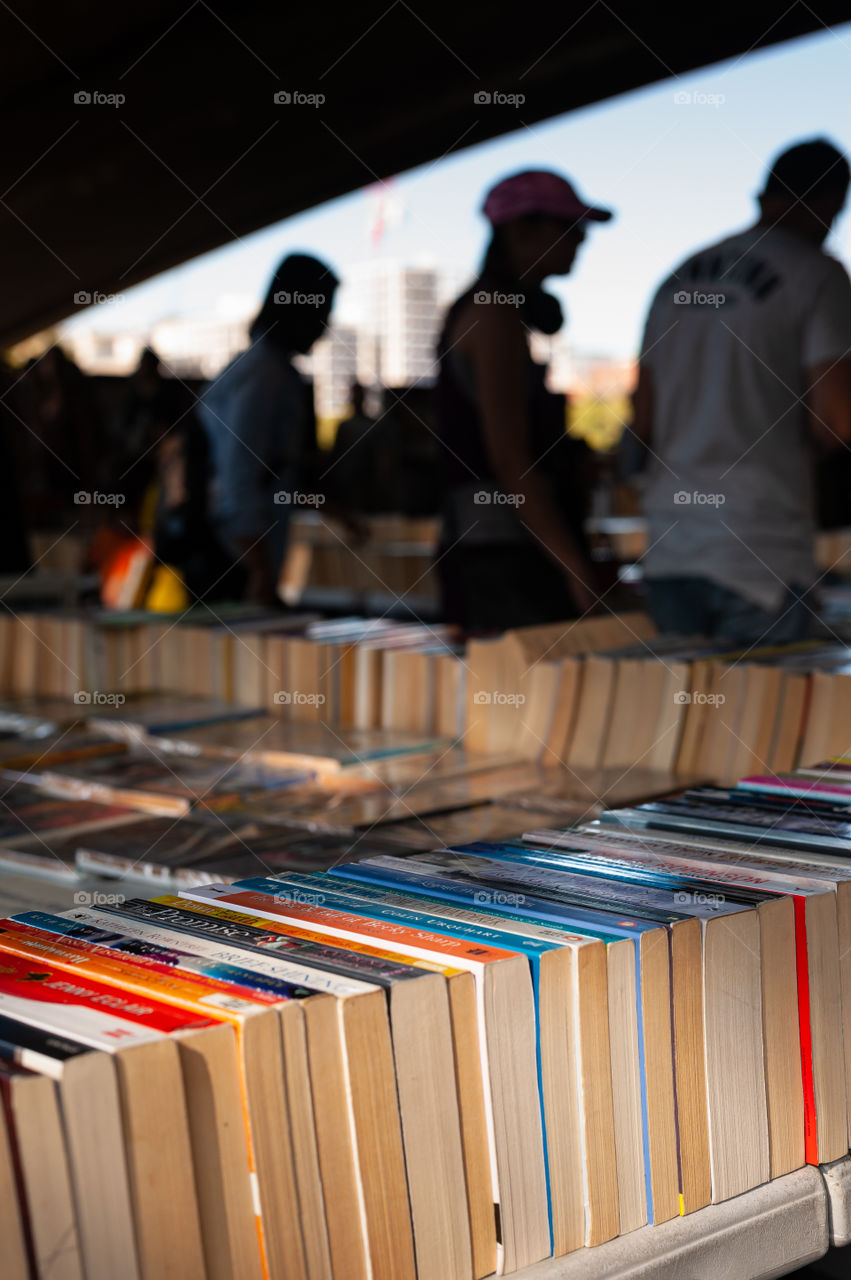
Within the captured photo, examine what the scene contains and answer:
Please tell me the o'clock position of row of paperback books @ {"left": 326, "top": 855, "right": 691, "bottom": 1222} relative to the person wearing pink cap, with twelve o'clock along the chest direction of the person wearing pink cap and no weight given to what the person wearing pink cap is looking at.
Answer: The row of paperback books is roughly at 3 o'clock from the person wearing pink cap.

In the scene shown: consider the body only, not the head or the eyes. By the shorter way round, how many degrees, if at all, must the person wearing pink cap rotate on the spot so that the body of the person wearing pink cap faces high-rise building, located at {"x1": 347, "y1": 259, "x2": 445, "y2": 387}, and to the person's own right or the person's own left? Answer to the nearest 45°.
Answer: approximately 90° to the person's own left

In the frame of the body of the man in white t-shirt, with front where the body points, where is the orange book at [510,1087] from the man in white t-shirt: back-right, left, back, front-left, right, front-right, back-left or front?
back-right

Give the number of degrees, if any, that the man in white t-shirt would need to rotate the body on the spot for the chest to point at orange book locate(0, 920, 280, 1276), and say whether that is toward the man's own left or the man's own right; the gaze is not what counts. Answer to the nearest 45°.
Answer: approximately 135° to the man's own right

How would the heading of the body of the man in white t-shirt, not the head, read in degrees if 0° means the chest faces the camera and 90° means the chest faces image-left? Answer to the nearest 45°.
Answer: approximately 225°

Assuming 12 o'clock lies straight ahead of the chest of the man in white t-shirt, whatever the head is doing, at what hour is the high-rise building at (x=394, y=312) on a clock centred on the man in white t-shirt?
The high-rise building is roughly at 10 o'clock from the man in white t-shirt.

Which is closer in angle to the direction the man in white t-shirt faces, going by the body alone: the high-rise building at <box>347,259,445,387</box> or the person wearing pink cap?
the high-rise building

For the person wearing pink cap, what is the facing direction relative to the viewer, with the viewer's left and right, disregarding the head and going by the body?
facing to the right of the viewer
